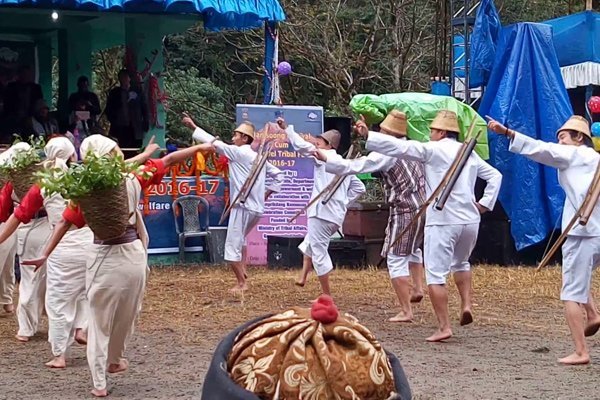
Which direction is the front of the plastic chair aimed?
toward the camera

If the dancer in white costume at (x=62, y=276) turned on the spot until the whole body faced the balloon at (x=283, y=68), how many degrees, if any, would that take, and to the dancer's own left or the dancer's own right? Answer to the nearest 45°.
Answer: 0° — they already face it

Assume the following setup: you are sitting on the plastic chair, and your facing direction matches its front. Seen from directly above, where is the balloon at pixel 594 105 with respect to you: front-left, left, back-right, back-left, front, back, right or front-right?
left

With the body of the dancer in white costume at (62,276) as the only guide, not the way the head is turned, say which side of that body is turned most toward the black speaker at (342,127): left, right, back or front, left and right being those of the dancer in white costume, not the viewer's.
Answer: front

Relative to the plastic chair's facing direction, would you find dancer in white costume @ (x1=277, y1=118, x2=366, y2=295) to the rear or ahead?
ahead

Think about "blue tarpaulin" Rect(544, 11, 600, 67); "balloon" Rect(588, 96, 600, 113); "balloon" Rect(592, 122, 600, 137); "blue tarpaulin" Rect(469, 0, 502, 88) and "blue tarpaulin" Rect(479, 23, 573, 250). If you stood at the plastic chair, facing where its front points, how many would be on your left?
5

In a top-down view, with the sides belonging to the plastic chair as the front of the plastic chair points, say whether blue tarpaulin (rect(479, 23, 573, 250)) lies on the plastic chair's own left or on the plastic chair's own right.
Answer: on the plastic chair's own left

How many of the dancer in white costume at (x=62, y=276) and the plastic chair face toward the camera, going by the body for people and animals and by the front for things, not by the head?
1

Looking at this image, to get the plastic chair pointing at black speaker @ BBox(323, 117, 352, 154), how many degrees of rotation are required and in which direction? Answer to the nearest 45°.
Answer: approximately 135° to its left

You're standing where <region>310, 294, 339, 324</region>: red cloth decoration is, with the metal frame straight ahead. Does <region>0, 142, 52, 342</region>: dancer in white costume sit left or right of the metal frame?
left

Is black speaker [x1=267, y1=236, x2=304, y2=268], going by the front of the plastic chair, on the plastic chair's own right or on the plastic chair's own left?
on the plastic chair's own left
